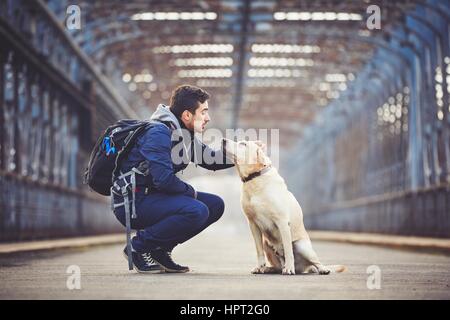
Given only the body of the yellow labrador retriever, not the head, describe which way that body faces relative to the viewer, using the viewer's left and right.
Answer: facing the viewer and to the left of the viewer
